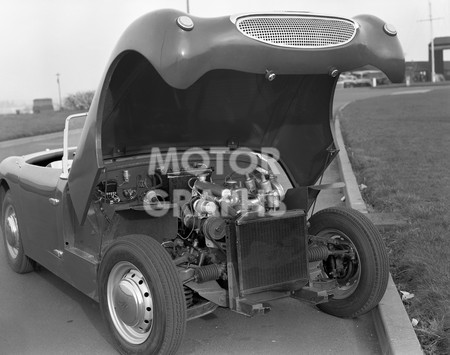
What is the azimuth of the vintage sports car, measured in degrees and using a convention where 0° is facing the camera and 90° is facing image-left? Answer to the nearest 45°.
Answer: approximately 315°

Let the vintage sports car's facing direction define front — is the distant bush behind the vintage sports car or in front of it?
behind
